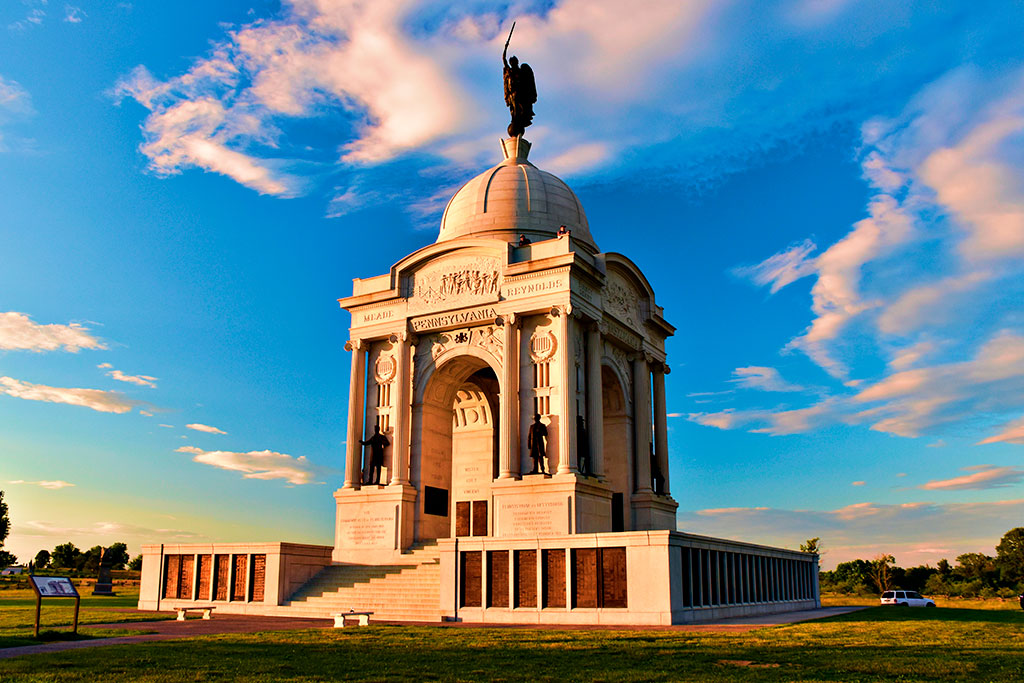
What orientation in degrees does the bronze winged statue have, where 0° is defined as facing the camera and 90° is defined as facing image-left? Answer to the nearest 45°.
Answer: approximately 45°

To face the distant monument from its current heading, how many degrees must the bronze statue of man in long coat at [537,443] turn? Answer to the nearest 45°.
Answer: approximately 135° to its right

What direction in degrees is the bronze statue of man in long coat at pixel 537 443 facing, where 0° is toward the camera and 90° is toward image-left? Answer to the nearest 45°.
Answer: approximately 0°

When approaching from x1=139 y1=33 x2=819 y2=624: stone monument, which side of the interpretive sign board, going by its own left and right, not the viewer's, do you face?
left

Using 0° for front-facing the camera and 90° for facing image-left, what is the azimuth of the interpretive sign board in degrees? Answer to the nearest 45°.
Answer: approximately 315°

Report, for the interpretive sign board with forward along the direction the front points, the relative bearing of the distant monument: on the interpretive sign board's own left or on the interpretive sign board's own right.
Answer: on the interpretive sign board's own left

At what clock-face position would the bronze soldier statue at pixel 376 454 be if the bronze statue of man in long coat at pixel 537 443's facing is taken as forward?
the bronze soldier statue at pixel 376 454 is roughly at 4 o'clock from the bronze statue of man in long coat at pixel 537 443.
